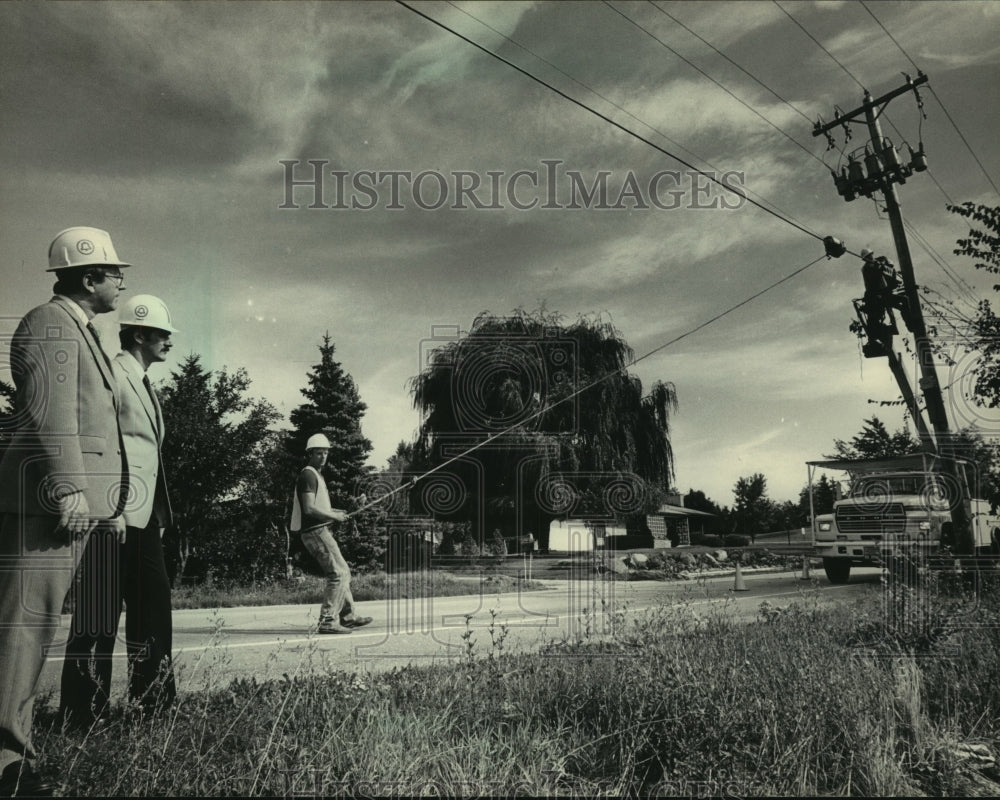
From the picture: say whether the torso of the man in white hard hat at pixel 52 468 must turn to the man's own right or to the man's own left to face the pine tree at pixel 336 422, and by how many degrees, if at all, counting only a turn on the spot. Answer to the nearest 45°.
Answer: approximately 90° to the man's own left

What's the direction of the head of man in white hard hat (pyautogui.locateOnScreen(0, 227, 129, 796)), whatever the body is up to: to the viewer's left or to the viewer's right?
to the viewer's right

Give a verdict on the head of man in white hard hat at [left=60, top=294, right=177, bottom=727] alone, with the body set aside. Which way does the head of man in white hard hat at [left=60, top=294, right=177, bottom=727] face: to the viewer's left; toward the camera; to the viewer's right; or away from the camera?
to the viewer's right

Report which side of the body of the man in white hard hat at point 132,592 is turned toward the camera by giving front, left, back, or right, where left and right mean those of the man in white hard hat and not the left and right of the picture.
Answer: right

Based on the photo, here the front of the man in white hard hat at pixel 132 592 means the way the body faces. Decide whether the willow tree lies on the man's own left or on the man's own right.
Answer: on the man's own left

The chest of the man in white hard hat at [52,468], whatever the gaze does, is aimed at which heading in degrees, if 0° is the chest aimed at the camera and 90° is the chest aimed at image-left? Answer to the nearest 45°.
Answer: approximately 270°

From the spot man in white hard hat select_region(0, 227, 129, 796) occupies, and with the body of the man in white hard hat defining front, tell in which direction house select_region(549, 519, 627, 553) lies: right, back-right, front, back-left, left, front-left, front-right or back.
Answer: front-left
